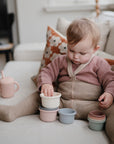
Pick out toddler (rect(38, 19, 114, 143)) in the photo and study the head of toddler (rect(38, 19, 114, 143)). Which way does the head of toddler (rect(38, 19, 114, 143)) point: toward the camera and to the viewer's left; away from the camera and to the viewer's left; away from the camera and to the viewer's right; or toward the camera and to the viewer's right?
toward the camera and to the viewer's left

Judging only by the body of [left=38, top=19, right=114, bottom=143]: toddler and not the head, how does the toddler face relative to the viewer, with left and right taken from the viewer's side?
facing the viewer and to the left of the viewer

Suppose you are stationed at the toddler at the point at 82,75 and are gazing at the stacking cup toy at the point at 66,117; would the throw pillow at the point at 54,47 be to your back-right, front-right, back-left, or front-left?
back-right

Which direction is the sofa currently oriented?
toward the camera
